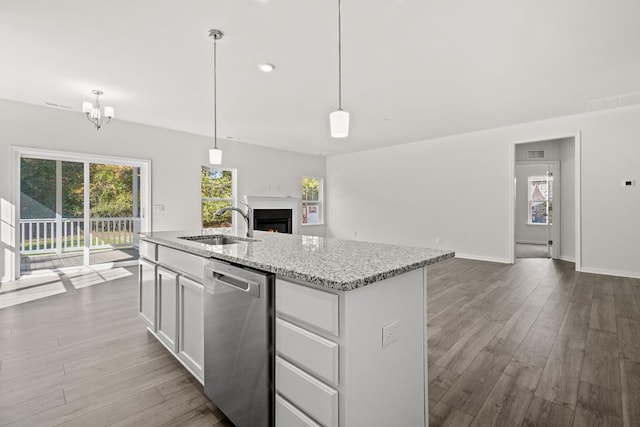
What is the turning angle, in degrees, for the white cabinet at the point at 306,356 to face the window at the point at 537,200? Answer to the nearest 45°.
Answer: approximately 180°

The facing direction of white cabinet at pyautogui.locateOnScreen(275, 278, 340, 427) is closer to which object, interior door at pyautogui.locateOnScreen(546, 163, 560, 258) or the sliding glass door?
the sliding glass door

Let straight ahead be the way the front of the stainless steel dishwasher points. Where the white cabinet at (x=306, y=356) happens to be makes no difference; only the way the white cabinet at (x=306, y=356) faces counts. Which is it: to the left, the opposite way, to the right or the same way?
the same way

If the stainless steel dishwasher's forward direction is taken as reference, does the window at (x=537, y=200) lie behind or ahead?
behind

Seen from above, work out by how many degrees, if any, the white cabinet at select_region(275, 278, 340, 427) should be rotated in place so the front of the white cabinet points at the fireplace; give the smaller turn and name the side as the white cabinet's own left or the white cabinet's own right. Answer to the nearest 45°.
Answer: approximately 135° to the white cabinet's own right

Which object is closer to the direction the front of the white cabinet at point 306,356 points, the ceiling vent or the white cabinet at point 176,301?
the white cabinet

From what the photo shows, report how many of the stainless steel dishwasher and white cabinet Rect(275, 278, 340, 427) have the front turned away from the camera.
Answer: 0

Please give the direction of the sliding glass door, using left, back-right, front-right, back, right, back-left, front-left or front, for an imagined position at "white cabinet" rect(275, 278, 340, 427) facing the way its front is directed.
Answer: right

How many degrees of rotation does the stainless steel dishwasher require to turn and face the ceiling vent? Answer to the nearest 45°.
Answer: approximately 135° to its left

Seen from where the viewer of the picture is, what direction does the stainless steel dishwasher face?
facing the viewer and to the left of the viewer

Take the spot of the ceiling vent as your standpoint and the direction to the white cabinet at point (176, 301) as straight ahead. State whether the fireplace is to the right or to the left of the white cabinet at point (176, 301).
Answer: right
